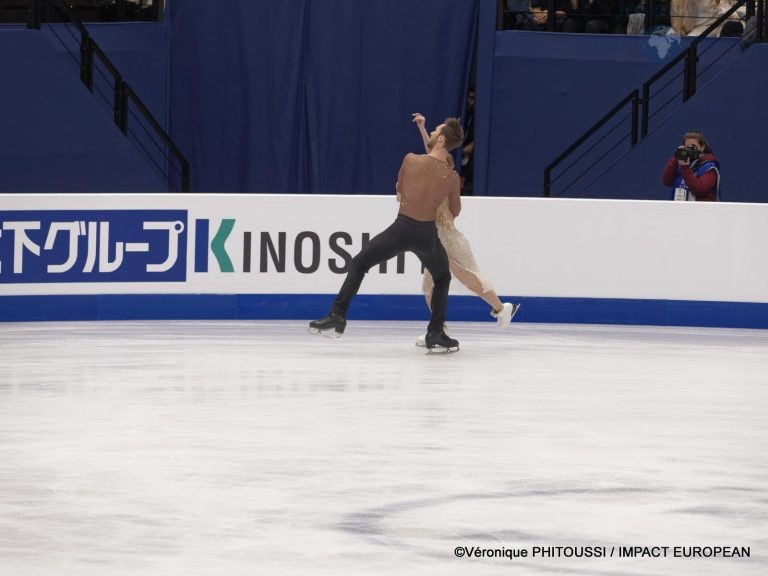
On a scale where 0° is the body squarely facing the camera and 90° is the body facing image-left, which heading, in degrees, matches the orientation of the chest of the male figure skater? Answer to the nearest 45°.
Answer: approximately 180°

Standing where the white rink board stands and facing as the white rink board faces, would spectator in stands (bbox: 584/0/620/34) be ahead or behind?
behind

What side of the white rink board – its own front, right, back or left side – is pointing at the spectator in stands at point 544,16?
back

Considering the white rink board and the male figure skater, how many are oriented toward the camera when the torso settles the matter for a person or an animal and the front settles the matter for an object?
1

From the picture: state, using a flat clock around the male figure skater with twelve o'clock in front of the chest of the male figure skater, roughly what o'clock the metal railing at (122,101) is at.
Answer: The metal railing is roughly at 11 o'clock from the male figure skater.

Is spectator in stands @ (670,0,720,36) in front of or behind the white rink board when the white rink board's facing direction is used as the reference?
behind

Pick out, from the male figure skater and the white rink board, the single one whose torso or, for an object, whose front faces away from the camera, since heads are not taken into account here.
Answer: the male figure skater

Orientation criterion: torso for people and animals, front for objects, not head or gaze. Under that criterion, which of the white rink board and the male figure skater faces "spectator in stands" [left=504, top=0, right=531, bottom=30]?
the male figure skater

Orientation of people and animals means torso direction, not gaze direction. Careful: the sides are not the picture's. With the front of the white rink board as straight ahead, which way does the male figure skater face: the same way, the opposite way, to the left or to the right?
the opposite way
